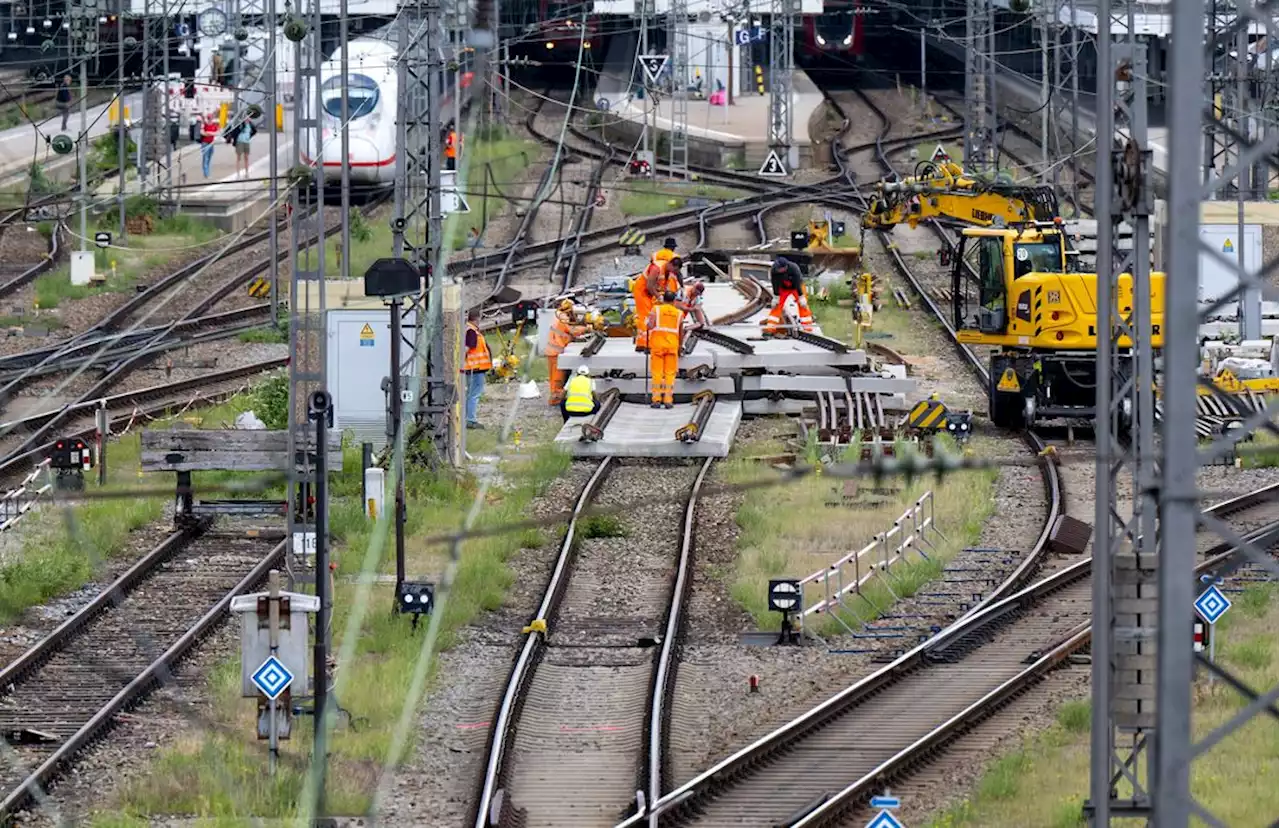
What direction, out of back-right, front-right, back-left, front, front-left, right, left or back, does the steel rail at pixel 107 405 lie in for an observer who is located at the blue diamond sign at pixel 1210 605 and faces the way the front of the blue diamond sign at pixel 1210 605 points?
back-right

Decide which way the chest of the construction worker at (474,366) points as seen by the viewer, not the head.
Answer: to the viewer's right

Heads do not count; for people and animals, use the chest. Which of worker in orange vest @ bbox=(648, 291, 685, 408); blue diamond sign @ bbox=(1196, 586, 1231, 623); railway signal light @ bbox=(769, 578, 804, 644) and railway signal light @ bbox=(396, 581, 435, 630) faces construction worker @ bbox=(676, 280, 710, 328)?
the worker in orange vest

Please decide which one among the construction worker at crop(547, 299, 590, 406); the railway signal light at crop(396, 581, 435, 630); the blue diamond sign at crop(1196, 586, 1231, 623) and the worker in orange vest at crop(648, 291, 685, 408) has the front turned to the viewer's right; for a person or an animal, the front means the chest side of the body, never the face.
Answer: the construction worker

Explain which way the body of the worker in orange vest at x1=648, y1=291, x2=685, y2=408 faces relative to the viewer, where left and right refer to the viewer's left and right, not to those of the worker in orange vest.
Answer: facing away from the viewer

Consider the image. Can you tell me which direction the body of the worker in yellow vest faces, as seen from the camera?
away from the camera

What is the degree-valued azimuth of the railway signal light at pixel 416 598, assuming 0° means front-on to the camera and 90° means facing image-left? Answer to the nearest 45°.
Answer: approximately 0°

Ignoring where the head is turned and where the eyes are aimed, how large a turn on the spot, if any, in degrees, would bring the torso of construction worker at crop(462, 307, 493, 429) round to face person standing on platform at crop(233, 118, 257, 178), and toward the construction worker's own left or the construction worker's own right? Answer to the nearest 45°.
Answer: approximately 90° to the construction worker's own left

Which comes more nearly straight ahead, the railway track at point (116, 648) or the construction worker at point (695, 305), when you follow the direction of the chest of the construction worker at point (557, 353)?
the construction worker

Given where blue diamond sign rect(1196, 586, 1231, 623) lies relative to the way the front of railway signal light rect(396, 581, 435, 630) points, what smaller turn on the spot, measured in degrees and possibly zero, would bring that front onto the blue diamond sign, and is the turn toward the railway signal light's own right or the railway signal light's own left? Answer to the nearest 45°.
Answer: approximately 45° to the railway signal light's own left

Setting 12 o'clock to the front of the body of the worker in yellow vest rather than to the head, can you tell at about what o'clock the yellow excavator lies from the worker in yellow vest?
The yellow excavator is roughly at 3 o'clock from the worker in yellow vest.
